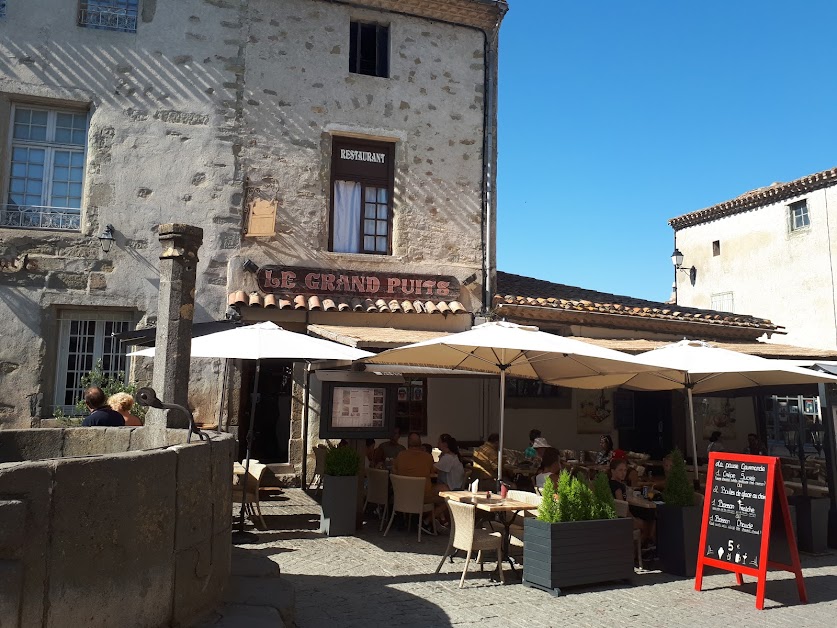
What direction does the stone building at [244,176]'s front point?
toward the camera

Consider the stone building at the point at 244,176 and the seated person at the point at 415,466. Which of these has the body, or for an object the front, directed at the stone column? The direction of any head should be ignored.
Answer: the stone building

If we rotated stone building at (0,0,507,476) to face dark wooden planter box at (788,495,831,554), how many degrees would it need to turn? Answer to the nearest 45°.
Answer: approximately 45° to its left

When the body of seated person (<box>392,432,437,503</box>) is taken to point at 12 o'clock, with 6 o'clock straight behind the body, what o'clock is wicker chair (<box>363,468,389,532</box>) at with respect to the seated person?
The wicker chair is roughly at 9 o'clock from the seated person.

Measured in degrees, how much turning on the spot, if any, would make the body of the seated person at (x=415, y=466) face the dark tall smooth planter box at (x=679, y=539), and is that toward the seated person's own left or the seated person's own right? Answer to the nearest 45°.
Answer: approximately 90° to the seated person's own right

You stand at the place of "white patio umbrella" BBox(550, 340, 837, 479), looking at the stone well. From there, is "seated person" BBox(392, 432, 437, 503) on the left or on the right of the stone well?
right

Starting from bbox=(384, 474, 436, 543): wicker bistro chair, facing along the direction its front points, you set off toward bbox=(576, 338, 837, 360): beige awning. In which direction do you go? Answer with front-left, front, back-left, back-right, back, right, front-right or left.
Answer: front

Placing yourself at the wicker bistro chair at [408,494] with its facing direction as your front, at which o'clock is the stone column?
The stone column is roughly at 6 o'clock from the wicker bistro chair.

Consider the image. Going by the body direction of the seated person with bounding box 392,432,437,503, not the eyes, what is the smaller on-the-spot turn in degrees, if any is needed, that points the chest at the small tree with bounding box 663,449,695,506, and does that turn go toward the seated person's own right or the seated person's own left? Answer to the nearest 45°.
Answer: approximately 90° to the seated person's own right

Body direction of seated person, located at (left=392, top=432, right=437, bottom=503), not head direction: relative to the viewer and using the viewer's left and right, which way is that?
facing away from the viewer and to the right of the viewer

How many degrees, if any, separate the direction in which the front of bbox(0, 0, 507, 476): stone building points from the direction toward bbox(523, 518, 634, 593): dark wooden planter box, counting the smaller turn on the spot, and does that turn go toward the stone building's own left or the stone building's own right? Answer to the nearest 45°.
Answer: approximately 45° to the stone building's own left

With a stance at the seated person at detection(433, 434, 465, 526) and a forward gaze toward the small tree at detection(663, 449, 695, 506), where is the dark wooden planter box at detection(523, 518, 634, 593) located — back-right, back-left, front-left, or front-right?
front-right

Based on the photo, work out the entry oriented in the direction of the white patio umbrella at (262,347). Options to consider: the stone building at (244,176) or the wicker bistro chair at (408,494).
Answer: the stone building

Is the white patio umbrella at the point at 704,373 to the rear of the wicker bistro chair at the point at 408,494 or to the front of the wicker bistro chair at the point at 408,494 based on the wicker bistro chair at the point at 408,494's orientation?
to the front

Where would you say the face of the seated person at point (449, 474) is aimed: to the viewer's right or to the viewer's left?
to the viewer's left

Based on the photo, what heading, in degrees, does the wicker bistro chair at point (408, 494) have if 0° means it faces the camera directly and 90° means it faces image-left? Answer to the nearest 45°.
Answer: approximately 225°
